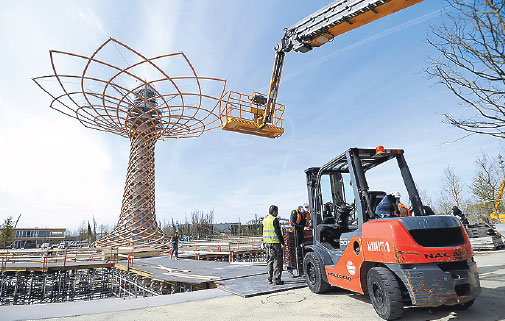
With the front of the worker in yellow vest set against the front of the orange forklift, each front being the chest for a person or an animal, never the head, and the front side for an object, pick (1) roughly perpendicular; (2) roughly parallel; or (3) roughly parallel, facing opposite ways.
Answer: roughly perpendicular

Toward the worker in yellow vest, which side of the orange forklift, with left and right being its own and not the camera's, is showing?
front

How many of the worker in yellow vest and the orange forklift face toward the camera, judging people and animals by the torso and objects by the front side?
0

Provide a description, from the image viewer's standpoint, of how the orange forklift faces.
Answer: facing away from the viewer and to the left of the viewer

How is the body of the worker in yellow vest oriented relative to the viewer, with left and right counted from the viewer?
facing away from the viewer and to the right of the viewer
